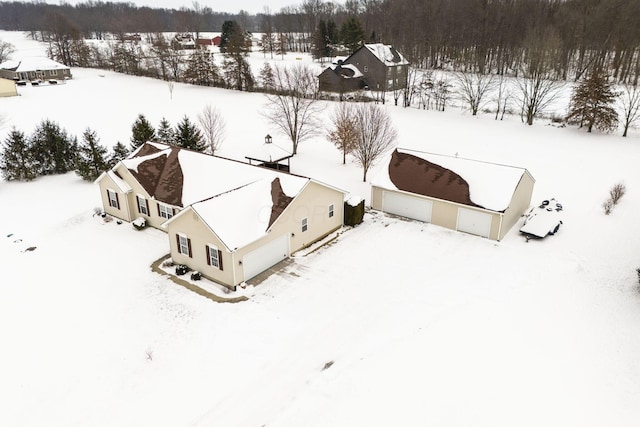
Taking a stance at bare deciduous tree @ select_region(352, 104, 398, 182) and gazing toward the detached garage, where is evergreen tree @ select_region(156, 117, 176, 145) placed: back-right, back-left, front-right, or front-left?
back-right

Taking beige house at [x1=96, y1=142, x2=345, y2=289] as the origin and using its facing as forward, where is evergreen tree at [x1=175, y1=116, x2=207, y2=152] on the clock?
The evergreen tree is roughly at 4 o'clock from the beige house.

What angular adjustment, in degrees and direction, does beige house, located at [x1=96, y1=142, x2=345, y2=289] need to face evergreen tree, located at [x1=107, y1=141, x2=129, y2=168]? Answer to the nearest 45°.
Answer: approximately 90° to its right

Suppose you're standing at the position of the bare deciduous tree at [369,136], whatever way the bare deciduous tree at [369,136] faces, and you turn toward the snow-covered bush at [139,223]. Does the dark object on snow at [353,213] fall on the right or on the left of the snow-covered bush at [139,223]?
left

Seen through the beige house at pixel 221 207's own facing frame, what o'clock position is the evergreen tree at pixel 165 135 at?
The evergreen tree is roughly at 4 o'clock from the beige house.

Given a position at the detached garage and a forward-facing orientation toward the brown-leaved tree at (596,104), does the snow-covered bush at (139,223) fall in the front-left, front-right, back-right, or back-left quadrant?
back-left

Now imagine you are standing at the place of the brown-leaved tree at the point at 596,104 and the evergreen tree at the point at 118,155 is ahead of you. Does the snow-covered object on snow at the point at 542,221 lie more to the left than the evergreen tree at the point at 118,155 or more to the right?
left

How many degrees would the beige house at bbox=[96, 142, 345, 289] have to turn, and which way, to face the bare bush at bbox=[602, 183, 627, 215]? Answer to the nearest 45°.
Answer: approximately 135° to its left

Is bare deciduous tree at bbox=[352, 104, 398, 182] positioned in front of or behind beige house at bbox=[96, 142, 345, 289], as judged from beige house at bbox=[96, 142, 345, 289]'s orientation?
behind

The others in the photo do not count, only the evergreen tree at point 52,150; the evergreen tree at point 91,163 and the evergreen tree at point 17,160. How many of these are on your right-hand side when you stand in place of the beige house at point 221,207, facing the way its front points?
3

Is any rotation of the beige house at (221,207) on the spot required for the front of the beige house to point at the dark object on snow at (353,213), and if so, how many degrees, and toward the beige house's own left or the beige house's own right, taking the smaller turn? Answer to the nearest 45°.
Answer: approximately 135° to the beige house's own left

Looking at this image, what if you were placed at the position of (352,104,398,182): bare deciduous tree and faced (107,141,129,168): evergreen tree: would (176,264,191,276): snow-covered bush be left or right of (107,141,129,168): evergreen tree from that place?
left

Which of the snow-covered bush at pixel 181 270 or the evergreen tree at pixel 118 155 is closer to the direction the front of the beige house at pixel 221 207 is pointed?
the snow-covered bush

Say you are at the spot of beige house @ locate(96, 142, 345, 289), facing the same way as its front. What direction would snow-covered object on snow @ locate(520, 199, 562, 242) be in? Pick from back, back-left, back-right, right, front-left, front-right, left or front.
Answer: back-left

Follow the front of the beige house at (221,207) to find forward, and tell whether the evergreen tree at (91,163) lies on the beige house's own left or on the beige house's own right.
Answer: on the beige house's own right

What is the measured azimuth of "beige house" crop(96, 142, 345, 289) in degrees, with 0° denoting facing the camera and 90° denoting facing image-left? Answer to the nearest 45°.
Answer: approximately 45°

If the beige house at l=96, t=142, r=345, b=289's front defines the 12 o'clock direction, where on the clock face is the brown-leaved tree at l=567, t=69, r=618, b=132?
The brown-leaved tree is roughly at 7 o'clock from the beige house.

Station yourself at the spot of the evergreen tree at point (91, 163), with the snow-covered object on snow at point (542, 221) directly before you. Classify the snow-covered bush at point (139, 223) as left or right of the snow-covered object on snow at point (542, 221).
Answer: right

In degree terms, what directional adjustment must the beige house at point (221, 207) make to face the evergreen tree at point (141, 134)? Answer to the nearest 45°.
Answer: approximately 135° to its right

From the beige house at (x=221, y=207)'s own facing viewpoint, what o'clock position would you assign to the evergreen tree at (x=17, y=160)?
The evergreen tree is roughly at 3 o'clock from the beige house.
